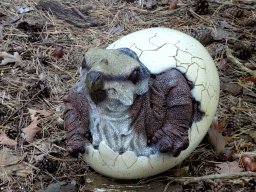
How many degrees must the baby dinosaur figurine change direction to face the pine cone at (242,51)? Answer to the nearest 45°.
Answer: approximately 180°

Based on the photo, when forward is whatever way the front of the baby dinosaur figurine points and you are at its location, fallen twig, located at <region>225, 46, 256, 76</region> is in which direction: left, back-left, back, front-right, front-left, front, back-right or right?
back

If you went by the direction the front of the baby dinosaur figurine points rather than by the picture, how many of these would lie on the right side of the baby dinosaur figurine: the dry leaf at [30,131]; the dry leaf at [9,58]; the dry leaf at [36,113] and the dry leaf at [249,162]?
3

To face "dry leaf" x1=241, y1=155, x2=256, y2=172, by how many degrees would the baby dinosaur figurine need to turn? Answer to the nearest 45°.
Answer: approximately 135° to its left

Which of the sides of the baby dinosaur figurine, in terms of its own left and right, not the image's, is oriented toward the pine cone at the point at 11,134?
right

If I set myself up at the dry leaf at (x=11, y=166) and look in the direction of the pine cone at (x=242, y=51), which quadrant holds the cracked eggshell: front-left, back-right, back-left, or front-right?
front-right

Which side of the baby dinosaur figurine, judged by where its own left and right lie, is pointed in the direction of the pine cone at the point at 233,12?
back

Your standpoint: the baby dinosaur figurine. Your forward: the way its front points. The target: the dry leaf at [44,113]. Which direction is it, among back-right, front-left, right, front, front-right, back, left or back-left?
right

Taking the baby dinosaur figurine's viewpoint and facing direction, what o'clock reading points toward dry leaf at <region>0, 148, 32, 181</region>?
The dry leaf is roughly at 2 o'clock from the baby dinosaur figurine.

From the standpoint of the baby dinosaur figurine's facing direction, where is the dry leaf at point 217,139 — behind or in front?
behind

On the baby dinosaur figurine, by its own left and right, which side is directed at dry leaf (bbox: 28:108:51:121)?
right
